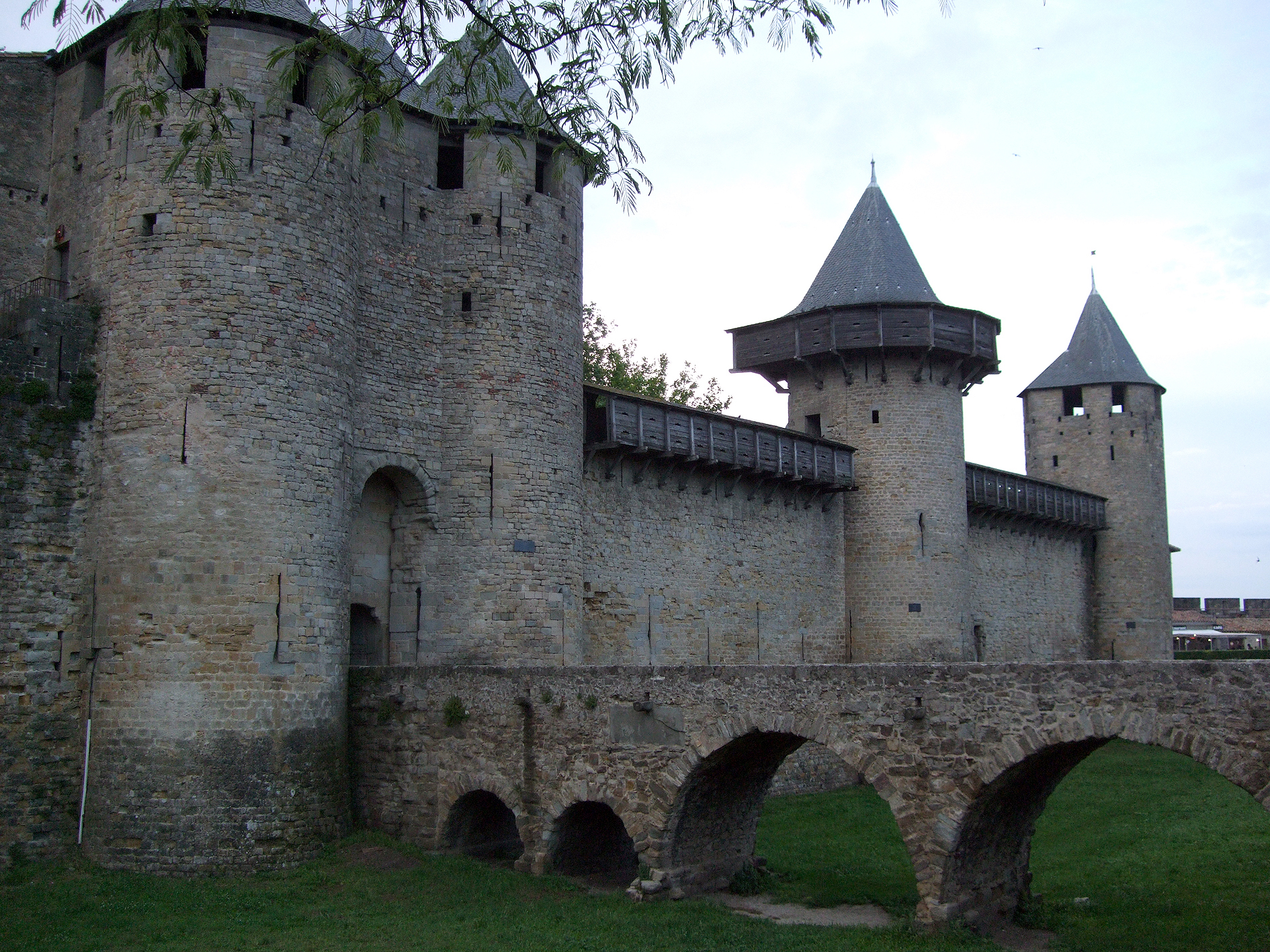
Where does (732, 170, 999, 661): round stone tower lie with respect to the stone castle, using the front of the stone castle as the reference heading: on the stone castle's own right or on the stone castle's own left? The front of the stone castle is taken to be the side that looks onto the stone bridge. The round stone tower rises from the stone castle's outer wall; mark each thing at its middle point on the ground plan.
on the stone castle's own left

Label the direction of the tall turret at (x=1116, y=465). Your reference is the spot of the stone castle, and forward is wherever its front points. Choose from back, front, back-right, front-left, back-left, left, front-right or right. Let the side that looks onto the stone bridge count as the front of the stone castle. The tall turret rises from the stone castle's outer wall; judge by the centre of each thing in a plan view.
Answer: left

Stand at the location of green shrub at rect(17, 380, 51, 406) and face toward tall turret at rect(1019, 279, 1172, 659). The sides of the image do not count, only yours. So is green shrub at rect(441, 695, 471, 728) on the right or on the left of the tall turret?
right

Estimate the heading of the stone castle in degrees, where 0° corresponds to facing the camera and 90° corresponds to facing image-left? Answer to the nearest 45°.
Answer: approximately 315°
